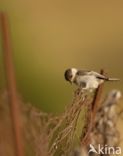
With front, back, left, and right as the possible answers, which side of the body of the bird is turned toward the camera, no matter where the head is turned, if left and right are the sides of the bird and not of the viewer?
left
